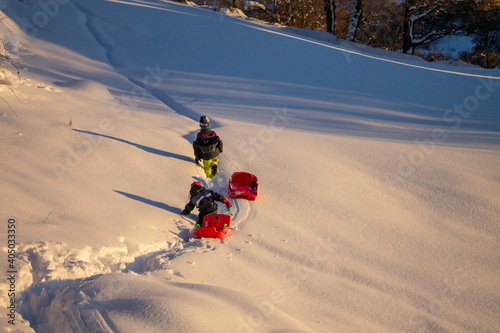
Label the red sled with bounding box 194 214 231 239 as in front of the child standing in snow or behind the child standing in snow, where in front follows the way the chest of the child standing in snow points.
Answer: behind

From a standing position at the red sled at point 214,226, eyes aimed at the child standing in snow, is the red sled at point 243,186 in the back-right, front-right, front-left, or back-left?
front-right

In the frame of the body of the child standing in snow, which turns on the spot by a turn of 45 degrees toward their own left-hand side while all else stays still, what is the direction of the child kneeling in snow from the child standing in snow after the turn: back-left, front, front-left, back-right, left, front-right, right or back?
back-left

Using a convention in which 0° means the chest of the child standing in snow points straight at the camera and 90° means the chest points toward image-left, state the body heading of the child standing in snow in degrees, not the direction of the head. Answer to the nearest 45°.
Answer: approximately 180°
